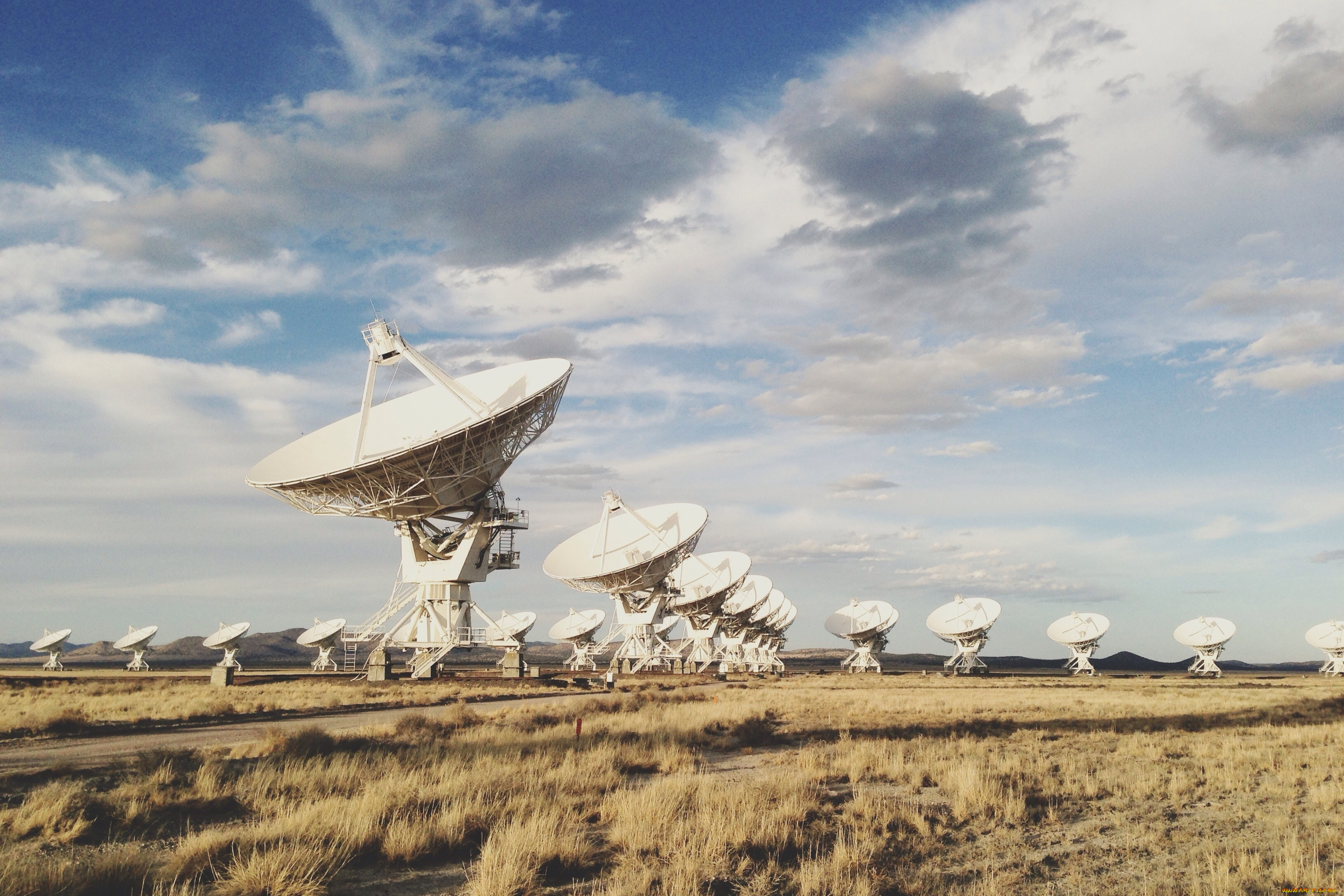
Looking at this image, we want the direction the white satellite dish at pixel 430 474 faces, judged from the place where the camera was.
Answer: facing the viewer and to the left of the viewer
